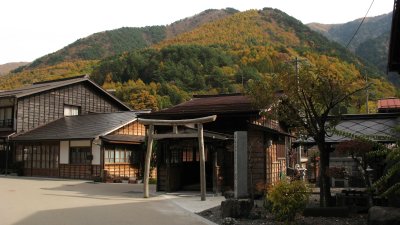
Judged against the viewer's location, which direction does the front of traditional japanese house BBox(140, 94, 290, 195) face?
facing the viewer and to the left of the viewer

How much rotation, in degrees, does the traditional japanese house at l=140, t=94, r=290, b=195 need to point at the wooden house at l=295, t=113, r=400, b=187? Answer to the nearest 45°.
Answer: approximately 135° to its left

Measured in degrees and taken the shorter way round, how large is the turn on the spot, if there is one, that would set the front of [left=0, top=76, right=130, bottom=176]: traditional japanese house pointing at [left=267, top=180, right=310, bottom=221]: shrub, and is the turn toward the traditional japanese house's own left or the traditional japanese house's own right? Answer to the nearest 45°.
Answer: approximately 45° to the traditional japanese house's own left

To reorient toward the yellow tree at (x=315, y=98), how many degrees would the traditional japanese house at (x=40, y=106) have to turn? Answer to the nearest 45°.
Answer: approximately 45° to its left

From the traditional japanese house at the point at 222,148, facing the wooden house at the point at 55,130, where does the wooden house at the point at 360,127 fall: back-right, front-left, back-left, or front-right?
back-right

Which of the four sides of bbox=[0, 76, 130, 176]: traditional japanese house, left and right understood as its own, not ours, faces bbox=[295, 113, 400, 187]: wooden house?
left

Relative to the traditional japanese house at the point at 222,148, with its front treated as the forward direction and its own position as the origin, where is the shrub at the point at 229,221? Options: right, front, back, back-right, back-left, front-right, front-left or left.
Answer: front-left

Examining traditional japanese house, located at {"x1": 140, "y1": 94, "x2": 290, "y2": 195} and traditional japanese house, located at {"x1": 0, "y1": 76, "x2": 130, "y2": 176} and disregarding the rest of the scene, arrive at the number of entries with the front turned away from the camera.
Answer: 0

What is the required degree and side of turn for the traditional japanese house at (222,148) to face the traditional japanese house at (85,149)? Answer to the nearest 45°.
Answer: approximately 90° to its right

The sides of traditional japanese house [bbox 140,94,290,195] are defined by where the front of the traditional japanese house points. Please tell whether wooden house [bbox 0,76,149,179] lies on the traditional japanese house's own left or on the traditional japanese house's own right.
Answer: on the traditional japanese house's own right
